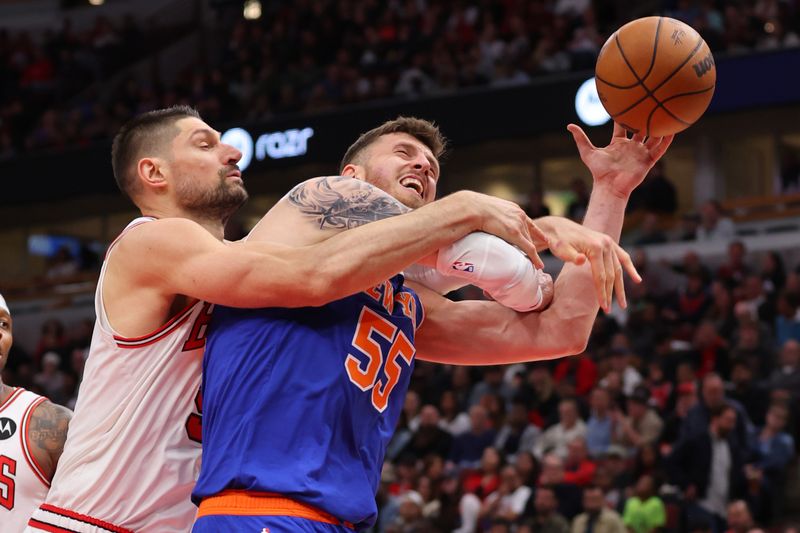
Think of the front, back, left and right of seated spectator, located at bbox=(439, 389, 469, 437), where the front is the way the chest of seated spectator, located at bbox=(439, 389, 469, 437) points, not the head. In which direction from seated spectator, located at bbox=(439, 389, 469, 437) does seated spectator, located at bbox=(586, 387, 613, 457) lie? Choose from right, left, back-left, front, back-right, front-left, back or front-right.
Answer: left

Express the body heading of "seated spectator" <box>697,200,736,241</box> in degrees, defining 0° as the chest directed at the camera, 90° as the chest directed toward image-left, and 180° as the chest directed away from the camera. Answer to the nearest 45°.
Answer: approximately 45°

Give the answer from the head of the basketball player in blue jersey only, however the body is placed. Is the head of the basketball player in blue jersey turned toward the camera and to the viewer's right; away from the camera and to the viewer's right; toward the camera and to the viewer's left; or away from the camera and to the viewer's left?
toward the camera and to the viewer's right

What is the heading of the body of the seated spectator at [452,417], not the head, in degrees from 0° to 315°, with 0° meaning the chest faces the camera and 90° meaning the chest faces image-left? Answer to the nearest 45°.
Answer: approximately 45°

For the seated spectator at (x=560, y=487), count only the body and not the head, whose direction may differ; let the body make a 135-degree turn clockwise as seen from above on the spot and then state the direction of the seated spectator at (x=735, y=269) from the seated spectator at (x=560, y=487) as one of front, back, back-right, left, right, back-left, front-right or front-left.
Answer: front-right

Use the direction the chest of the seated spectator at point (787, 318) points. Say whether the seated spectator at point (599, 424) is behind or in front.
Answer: in front

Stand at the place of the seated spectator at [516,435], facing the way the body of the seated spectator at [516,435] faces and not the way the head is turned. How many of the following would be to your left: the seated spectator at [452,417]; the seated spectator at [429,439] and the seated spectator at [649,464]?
1

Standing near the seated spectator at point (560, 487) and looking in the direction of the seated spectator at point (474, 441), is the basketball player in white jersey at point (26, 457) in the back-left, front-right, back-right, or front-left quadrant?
back-left

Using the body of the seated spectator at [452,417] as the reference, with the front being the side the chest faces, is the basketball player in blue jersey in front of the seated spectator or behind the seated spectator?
in front

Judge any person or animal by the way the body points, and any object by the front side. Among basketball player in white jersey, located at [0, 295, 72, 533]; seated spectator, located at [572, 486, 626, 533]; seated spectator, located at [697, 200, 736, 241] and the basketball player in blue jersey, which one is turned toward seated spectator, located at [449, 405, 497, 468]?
seated spectator, located at [697, 200, 736, 241]
